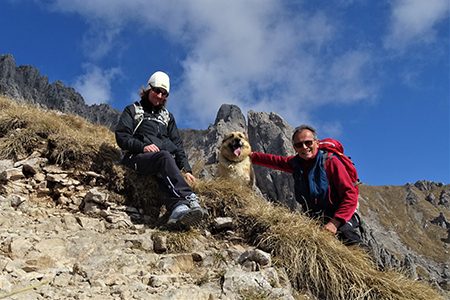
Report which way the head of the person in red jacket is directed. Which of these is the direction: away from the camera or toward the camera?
toward the camera

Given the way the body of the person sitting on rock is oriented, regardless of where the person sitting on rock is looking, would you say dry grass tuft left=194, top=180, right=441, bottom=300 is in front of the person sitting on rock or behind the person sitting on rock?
in front

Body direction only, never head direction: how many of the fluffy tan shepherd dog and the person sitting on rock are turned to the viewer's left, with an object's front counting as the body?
0

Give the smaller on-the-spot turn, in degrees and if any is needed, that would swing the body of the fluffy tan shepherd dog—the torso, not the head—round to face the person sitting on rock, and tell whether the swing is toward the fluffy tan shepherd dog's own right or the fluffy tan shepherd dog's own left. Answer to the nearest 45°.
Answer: approximately 45° to the fluffy tan shepherd dog's own right

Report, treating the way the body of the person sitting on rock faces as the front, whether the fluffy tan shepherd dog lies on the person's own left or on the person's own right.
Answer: on the person's own left

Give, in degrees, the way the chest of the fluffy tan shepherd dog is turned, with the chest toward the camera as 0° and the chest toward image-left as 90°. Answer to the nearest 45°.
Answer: approximately 0°

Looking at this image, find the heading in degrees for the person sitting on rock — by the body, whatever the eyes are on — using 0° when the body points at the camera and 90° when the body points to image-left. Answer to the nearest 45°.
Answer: approximately 315°

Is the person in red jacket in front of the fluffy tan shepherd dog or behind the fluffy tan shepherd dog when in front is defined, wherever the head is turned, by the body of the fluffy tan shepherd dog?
in front
